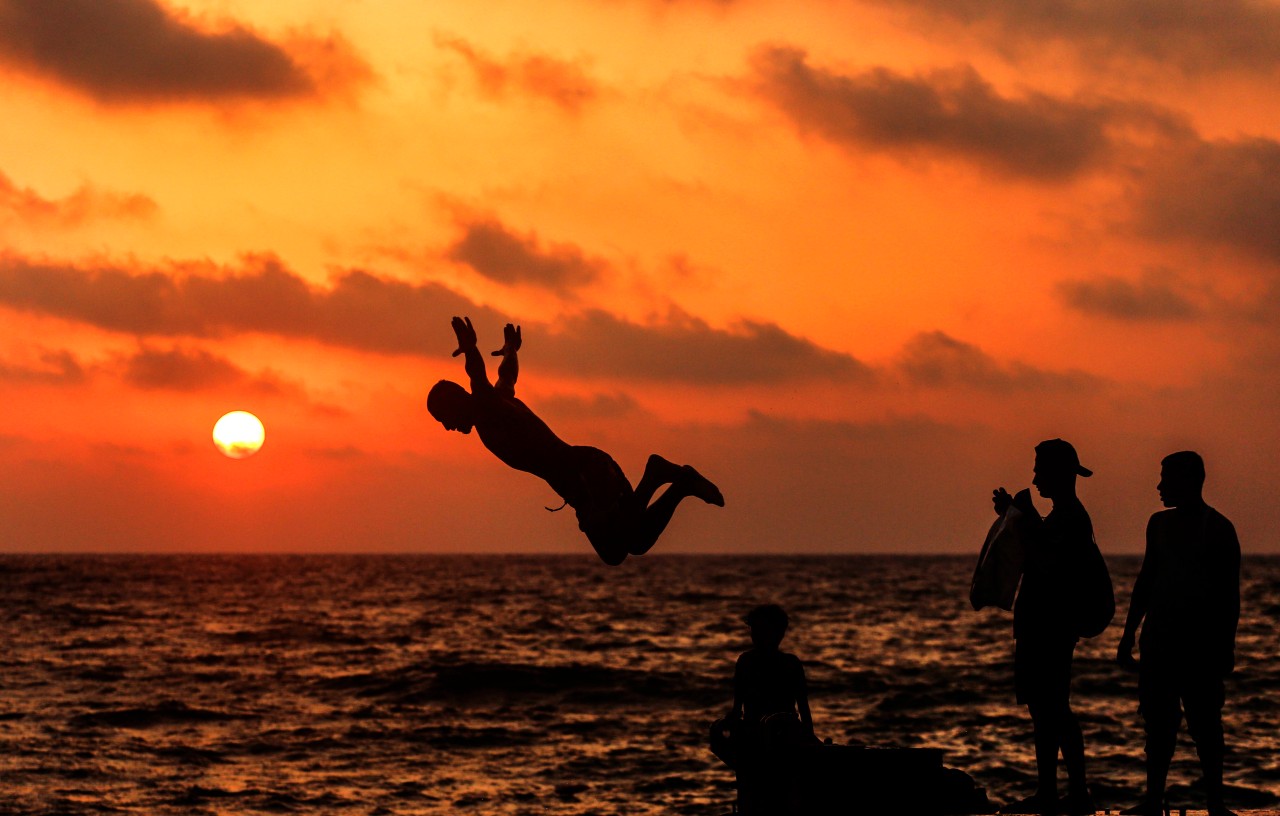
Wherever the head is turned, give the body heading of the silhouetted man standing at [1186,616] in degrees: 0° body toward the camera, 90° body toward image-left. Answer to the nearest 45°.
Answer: approximately 45°

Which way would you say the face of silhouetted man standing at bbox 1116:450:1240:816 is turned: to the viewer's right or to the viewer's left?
to the viewer's left

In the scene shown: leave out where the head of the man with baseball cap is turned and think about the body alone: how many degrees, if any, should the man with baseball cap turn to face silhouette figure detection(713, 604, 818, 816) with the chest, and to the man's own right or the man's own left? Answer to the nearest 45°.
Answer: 0° — they already face them

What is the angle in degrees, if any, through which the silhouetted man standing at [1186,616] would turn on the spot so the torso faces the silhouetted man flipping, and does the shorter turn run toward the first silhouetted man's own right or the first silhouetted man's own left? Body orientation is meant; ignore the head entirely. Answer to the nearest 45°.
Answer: approximately 45° to the first silhouetted man's own right

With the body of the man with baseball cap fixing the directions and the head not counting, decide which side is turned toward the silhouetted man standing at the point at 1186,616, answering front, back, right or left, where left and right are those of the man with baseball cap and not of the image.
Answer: back

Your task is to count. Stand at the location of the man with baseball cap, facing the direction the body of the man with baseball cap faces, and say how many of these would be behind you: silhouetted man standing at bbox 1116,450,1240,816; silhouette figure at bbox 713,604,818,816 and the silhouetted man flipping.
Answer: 1

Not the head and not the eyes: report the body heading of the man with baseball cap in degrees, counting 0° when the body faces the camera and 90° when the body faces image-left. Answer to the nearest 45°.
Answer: approximately 90°
